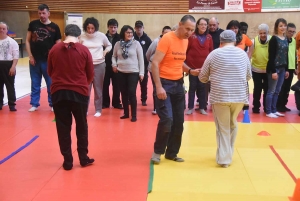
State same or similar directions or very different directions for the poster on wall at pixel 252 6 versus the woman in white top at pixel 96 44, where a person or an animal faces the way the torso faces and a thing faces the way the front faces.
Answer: same or similar directions

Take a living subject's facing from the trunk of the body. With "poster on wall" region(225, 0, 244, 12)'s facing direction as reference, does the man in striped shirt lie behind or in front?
in front

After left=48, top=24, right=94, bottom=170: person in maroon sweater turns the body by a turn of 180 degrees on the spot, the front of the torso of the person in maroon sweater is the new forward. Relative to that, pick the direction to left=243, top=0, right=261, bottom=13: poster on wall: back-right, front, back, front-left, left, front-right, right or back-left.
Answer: back-left

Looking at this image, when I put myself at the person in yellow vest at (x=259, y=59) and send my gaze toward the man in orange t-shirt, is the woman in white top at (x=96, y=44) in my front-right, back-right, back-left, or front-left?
front-right

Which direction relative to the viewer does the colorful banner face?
toward the camera

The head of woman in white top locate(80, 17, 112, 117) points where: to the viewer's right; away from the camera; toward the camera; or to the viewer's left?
toward the camera

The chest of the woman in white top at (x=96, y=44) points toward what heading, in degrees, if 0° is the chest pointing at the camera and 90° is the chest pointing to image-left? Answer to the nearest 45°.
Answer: approximately 0°

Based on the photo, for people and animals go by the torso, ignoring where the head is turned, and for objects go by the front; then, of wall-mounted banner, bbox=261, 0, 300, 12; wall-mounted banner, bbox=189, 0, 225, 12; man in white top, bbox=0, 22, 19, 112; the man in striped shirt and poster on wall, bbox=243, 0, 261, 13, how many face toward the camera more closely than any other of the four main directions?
4

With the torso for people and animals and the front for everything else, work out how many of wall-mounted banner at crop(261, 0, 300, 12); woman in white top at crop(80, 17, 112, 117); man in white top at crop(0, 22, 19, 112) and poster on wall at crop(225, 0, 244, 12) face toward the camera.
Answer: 4

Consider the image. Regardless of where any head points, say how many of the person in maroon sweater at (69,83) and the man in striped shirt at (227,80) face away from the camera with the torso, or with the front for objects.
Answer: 2

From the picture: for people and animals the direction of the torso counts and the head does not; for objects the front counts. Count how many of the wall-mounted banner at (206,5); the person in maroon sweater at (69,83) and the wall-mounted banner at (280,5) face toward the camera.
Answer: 2

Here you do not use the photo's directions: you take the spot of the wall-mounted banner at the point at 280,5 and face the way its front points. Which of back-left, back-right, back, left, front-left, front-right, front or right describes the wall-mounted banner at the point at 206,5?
right

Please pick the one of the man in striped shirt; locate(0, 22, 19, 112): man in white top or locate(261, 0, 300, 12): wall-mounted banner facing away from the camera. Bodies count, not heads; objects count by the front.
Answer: the man in striped shirt

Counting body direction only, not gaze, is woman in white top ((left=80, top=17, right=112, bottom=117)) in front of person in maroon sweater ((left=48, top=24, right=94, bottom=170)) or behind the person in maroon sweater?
in front

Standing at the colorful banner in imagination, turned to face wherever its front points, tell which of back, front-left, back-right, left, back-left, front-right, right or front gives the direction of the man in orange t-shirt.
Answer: front

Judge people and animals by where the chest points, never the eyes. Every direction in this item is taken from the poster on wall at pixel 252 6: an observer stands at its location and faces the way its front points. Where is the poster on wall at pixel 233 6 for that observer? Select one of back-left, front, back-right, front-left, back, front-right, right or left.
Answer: right

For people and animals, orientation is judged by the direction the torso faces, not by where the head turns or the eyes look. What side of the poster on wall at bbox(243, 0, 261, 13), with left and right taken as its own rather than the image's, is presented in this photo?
front

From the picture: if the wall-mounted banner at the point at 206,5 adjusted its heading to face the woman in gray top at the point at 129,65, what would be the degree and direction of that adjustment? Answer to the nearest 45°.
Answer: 0° — it already faces them

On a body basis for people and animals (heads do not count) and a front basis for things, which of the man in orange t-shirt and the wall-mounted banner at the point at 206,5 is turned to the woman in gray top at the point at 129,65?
the wall-mounted banner

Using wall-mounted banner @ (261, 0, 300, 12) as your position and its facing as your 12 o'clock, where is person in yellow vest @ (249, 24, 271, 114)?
The person in yellow vest is roughly at 12 o'clock from the wall-mounted banner.

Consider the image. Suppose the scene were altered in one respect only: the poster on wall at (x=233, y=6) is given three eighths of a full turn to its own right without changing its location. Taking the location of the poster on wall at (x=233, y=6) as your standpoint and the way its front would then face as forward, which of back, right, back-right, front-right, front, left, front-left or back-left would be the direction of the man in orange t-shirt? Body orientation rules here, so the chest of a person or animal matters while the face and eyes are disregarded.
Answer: back-left

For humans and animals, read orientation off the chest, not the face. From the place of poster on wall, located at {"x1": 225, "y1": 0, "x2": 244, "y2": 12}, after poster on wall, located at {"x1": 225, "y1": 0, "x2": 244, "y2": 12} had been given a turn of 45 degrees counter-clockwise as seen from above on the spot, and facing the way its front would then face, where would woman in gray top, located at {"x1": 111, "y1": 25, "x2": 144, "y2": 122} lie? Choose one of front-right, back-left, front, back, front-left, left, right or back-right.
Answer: front-right

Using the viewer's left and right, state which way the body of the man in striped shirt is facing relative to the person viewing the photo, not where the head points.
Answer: facing away from the viewer

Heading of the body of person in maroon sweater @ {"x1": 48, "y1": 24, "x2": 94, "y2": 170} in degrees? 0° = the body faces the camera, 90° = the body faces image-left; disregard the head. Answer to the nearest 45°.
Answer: approximately 180°
